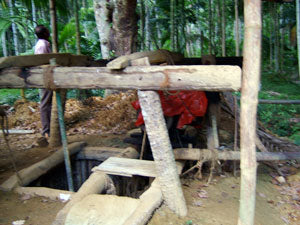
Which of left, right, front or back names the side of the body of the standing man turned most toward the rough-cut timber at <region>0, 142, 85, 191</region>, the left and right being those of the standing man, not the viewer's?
right

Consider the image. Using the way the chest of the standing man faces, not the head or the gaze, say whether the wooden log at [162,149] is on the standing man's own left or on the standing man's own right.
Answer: on the standing man's own right

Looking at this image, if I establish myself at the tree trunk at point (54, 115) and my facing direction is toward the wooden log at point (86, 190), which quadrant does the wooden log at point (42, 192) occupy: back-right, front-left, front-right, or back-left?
front-right

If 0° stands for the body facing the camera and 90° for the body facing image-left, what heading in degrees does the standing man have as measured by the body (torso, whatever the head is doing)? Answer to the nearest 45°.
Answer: approximately 270°

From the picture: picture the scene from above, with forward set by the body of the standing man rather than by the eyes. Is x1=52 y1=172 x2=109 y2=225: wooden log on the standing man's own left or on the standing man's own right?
on the standing man's own right

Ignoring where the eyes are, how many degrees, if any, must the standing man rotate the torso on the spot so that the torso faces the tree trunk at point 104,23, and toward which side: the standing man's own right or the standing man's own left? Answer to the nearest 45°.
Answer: approximately 45° to the standing man's own left

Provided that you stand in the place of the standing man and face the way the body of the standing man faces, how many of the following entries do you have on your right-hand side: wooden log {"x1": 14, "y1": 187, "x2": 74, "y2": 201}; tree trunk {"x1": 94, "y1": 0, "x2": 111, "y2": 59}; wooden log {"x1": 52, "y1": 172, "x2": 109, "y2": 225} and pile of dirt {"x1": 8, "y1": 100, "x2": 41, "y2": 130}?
2

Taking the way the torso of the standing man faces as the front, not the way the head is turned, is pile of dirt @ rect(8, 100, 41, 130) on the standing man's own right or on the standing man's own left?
on the standing man's own left

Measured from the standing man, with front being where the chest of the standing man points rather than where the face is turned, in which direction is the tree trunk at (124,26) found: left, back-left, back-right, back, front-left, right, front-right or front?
front-left

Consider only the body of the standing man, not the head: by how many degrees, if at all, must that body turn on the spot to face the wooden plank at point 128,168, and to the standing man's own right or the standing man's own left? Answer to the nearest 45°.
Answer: approximately 45° to the standing man's own right

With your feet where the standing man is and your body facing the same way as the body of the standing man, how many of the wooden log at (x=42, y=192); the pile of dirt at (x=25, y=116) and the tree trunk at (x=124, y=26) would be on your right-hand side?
1
